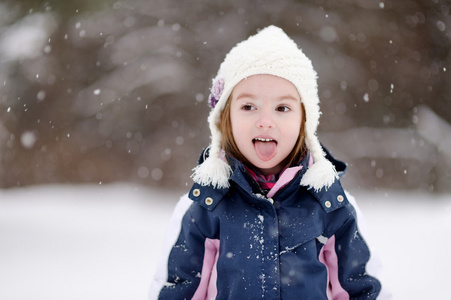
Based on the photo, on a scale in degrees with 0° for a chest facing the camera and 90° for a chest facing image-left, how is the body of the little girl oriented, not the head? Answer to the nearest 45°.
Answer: approximately 0°
